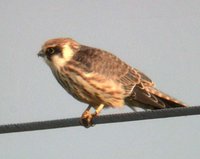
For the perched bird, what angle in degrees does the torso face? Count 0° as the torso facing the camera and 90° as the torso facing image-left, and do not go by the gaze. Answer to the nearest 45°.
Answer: approximately 90°
